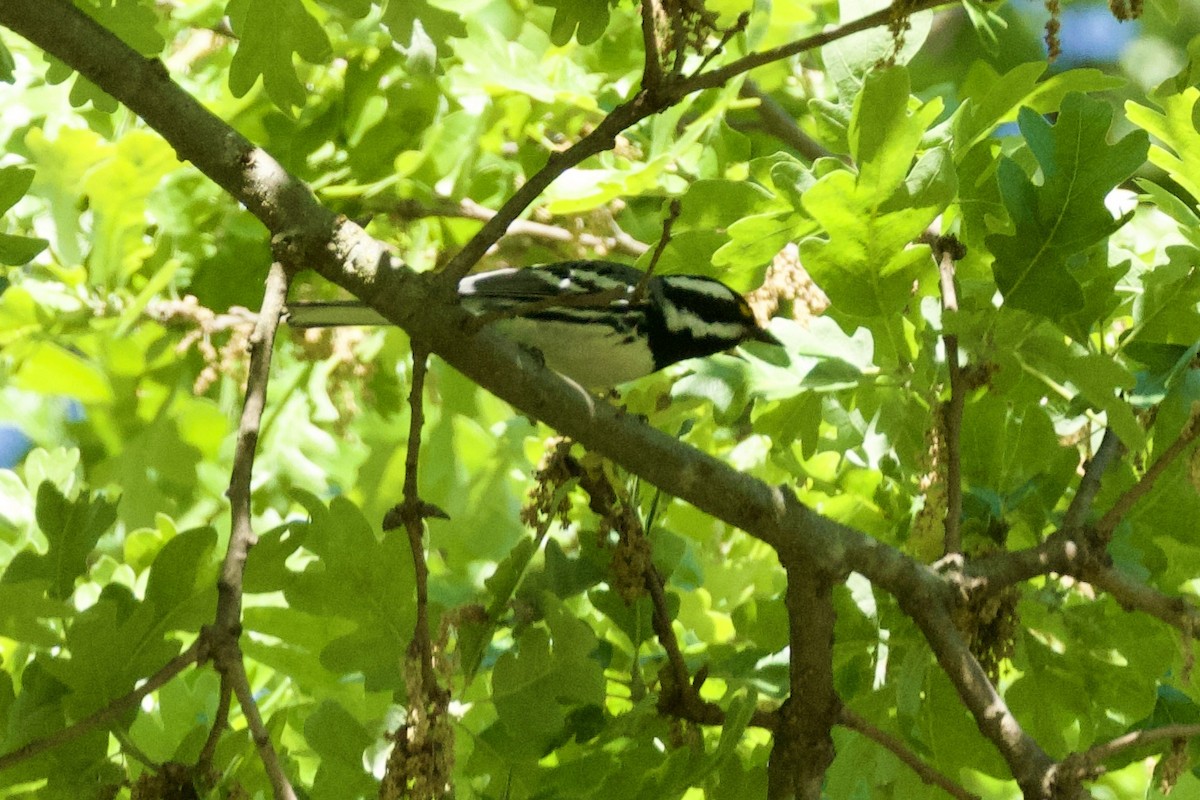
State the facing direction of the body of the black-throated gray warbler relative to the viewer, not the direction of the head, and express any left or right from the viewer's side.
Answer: facing to the right of the viewer
